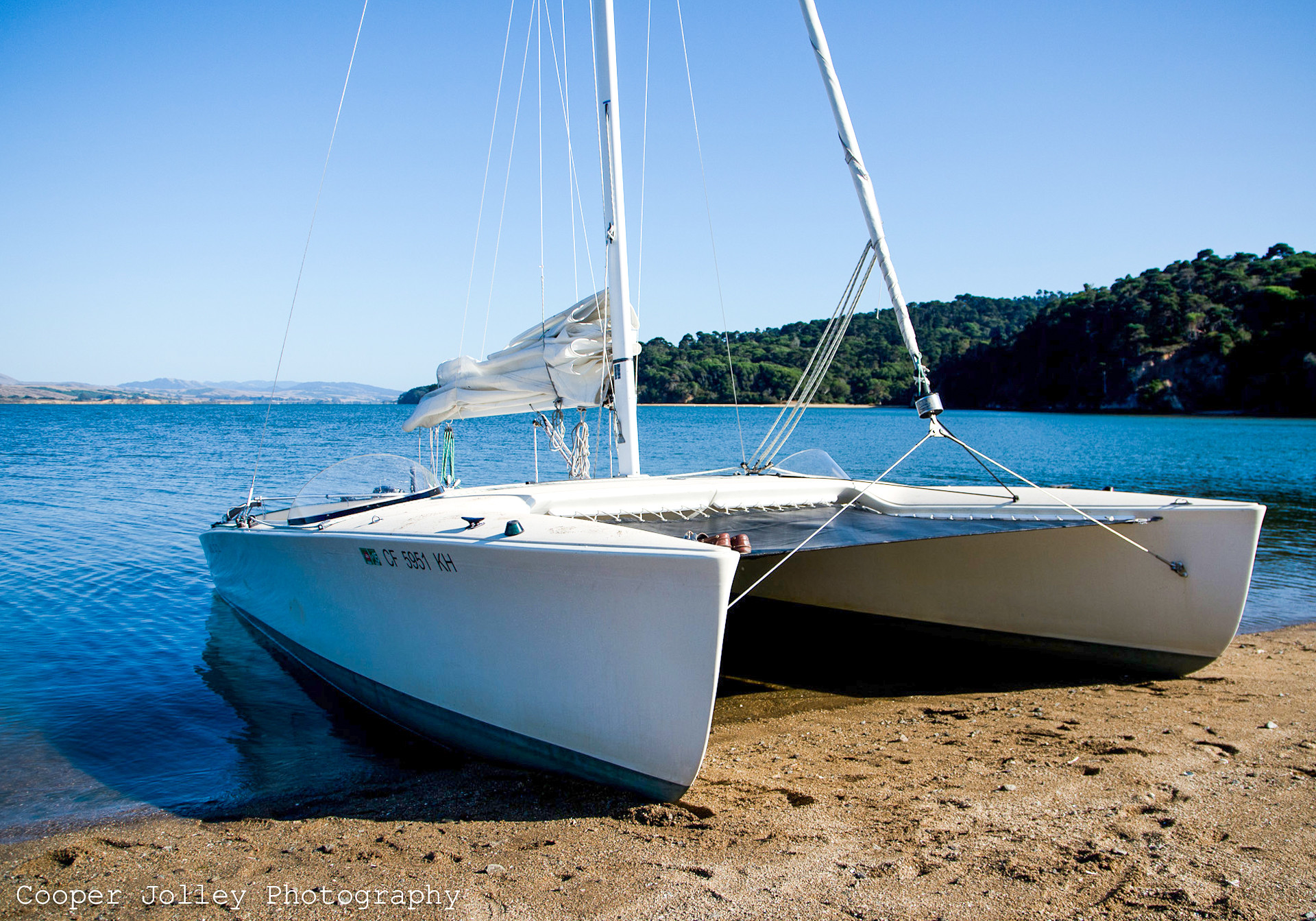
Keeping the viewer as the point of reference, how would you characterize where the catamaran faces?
facing the viewer and to the right of the viewer
